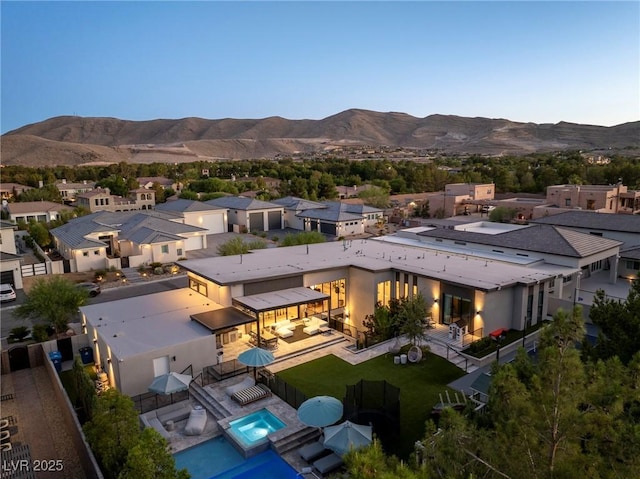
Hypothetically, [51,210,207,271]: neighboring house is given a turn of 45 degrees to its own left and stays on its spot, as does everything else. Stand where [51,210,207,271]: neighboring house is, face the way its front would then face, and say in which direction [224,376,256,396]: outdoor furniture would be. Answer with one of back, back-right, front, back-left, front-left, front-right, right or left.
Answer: front-right

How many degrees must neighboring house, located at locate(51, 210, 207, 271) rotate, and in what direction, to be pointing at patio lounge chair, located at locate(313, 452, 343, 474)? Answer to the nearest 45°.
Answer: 0° — it already faces it

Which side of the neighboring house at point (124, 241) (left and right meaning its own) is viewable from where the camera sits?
front

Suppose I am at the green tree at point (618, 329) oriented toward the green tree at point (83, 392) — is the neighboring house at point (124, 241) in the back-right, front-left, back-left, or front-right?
front-right

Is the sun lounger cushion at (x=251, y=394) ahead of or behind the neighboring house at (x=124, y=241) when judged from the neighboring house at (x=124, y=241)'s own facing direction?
ahead

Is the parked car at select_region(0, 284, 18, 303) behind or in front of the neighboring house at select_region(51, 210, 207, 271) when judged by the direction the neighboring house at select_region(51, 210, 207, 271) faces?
in front

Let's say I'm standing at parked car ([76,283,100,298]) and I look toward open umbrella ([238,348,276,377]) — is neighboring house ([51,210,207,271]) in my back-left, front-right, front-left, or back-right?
back-left

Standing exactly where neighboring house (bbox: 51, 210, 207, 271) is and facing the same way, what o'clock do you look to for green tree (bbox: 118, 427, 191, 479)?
The green tree is roughly at 12 o'clock from the neighboring house.

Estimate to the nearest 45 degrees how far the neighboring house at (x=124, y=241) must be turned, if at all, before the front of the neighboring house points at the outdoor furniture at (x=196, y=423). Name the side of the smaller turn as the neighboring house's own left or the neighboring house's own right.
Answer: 0° — it already faces it

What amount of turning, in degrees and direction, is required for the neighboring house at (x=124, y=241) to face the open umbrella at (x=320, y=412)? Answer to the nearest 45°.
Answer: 0° — it already faces it

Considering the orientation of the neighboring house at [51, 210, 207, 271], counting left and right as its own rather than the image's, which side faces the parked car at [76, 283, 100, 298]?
front

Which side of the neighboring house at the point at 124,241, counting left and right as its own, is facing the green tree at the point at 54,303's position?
front

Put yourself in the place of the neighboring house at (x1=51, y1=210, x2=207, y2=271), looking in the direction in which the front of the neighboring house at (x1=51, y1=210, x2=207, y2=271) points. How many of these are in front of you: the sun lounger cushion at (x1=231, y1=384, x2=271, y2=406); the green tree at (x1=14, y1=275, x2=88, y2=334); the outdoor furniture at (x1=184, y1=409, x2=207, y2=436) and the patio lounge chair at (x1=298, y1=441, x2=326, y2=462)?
4

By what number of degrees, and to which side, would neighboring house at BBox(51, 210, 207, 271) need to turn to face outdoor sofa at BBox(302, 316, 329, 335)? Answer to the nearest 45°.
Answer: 0° — it already faces it

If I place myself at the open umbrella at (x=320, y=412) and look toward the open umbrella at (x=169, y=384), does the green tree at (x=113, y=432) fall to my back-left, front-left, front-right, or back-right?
front-left

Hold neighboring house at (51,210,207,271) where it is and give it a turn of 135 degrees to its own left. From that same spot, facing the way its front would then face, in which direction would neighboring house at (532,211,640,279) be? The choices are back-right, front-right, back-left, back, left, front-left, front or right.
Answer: right

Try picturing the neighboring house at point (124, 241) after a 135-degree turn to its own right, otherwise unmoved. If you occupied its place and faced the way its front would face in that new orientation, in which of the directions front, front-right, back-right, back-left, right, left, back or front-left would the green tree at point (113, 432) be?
back-left

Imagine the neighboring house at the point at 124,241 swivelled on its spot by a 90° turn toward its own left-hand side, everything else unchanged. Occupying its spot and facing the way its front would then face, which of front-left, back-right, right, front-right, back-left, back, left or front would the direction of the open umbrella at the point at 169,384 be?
right

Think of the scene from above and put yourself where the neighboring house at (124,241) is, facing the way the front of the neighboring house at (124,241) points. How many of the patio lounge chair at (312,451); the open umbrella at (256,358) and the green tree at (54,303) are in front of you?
3
